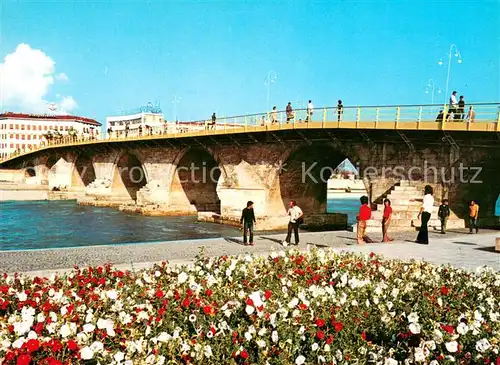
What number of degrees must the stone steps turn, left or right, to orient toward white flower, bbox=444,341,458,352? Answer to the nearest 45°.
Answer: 0° — it already faces it

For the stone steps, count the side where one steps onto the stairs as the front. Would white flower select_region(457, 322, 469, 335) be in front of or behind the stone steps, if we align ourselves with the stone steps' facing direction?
in front

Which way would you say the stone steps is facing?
toward the camera

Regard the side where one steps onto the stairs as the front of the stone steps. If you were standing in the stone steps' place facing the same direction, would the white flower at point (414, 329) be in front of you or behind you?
in front

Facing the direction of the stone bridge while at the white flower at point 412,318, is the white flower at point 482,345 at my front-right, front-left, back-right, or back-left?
back-right

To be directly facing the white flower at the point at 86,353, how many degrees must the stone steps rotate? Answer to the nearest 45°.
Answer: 0° — it already faces it

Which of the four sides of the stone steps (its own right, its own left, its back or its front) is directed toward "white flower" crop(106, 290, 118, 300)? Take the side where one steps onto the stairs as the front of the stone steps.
front

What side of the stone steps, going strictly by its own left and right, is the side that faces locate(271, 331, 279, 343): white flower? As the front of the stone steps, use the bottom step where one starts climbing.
front

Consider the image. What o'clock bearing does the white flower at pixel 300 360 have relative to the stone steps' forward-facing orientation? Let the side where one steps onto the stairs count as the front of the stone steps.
The white flower is roughly at 12 o'clock from the stone steps.

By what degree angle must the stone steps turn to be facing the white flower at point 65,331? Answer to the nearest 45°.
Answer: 0° — it already faces it

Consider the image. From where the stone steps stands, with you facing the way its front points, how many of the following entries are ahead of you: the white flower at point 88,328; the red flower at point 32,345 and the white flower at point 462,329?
3

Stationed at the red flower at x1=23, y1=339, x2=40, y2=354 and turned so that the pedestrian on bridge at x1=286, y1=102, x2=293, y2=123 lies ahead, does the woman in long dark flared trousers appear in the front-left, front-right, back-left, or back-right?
front-right

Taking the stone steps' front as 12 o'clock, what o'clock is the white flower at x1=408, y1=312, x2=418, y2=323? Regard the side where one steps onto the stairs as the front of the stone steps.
The white flower is roughly at 12 o'clock from the stone steps.

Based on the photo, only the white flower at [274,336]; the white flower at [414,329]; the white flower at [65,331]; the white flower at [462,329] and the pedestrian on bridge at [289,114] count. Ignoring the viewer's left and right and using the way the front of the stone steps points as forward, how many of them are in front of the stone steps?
4

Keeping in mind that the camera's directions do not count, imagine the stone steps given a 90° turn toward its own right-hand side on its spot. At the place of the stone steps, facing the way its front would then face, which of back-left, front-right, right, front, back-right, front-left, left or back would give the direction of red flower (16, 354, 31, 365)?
left

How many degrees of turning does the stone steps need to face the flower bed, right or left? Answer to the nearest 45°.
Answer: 0° — it already faces it
